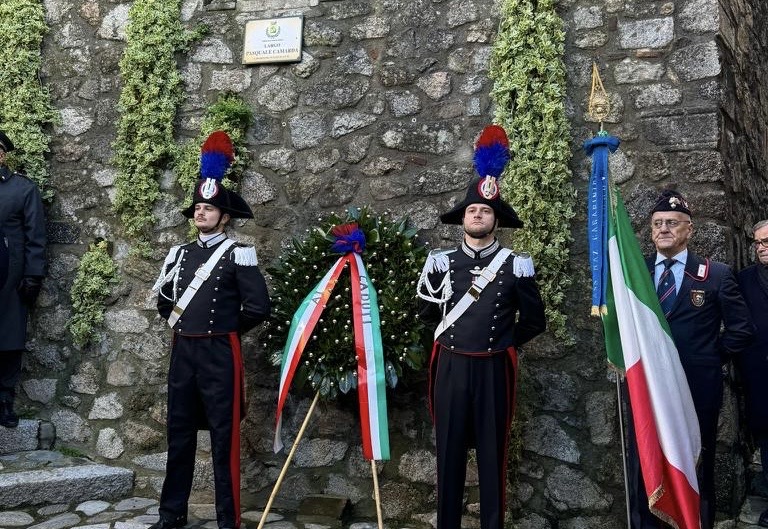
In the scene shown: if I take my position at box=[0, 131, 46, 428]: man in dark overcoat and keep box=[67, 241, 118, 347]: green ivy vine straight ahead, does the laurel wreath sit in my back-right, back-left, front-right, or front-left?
front-right

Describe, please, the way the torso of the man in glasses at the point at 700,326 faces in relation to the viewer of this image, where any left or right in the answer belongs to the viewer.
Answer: facing the viewer and to the left of the viewer

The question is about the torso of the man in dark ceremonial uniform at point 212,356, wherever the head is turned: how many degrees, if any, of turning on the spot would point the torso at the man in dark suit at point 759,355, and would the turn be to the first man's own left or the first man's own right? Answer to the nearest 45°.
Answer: approximately 135° to the first man's own left

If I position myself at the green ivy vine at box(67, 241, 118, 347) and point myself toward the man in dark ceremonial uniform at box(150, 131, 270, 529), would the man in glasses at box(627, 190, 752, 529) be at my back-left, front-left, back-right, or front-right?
front-left

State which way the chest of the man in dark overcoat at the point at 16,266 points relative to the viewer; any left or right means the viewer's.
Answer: facing the viewer

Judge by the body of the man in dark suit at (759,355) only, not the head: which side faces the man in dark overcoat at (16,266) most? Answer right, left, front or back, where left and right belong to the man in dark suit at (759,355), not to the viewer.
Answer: right

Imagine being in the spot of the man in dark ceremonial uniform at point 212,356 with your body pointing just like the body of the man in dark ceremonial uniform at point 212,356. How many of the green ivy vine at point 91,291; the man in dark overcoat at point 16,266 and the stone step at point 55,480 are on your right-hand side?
3

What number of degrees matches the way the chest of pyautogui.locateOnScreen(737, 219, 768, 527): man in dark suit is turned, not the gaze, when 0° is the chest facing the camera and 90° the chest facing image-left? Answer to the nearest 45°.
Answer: approximately 0°

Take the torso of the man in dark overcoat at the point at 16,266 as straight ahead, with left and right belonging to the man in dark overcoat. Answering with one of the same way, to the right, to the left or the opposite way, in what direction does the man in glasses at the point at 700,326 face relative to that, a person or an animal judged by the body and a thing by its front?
to the right

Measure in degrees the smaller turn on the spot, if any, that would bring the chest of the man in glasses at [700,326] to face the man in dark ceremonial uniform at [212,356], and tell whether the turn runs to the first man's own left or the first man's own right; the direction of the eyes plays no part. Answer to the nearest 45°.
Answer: approximately 45° to the first man's own right

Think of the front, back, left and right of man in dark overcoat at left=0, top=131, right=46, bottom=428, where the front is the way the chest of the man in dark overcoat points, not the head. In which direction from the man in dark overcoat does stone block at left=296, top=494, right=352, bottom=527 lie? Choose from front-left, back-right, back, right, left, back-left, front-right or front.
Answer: front-left

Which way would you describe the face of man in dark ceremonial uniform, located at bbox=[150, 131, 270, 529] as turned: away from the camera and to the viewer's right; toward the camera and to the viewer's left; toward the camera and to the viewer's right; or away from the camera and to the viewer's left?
toward the camera and to the viewer's left

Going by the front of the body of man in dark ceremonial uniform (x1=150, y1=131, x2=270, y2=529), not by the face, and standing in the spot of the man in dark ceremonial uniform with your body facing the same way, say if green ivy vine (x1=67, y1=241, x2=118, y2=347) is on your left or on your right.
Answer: on your right

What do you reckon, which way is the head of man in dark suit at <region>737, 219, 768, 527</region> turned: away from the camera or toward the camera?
toward the camera

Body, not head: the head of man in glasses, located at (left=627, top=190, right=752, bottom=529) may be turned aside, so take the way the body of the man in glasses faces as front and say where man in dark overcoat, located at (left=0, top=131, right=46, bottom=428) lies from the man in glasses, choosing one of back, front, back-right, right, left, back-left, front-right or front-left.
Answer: front-right
